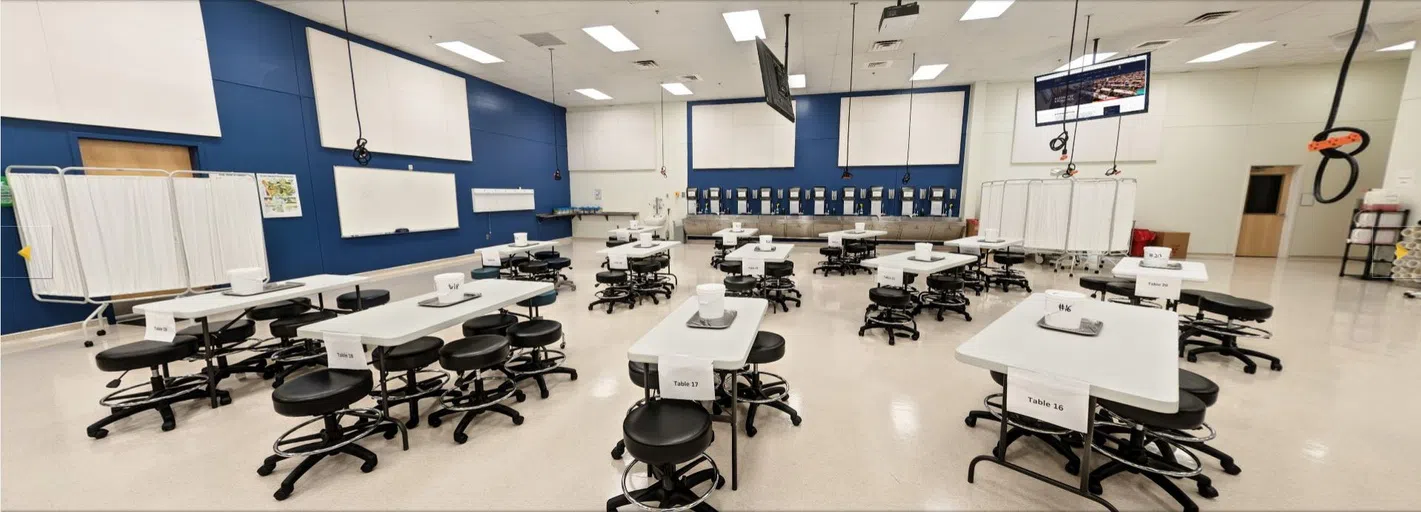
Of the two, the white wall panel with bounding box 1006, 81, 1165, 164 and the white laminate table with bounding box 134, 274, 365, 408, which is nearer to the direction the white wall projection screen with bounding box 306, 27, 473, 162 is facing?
the white wall panel

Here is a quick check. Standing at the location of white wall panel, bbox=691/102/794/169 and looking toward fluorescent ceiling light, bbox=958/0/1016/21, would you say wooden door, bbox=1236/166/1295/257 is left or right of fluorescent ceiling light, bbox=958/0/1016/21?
left

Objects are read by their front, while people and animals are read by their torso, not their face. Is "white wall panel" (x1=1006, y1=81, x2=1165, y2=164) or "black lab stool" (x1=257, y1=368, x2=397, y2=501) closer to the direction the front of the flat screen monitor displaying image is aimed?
the black lab stool

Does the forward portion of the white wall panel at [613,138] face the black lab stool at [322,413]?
yes

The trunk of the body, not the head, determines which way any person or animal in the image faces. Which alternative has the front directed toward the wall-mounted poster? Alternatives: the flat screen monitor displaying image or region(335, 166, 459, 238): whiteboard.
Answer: the flat screen monitor displaying image

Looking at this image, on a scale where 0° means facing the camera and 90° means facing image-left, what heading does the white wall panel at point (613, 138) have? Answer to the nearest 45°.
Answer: approximately 0°

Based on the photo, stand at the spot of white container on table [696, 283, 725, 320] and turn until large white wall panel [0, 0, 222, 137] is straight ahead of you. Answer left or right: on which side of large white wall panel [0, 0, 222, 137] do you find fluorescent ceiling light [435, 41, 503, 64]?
right

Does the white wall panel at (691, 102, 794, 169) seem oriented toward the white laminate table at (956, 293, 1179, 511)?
yes

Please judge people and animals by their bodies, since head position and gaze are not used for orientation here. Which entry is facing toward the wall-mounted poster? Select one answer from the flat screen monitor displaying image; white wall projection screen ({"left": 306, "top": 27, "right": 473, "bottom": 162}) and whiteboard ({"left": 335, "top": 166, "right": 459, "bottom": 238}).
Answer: the flat screen monitor displaying image

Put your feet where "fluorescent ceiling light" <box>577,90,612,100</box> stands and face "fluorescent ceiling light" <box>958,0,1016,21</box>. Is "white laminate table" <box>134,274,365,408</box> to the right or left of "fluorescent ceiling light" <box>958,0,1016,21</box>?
right

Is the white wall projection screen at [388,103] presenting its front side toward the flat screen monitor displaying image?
yes

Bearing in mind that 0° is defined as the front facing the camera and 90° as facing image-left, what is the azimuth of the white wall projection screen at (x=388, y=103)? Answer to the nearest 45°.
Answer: approximately 315°

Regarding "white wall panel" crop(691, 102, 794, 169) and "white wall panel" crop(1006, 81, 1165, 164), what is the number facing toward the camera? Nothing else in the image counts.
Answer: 2

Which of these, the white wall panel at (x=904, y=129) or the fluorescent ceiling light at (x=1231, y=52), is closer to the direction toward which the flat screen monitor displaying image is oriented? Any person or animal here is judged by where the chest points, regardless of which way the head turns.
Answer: the white wall panel
